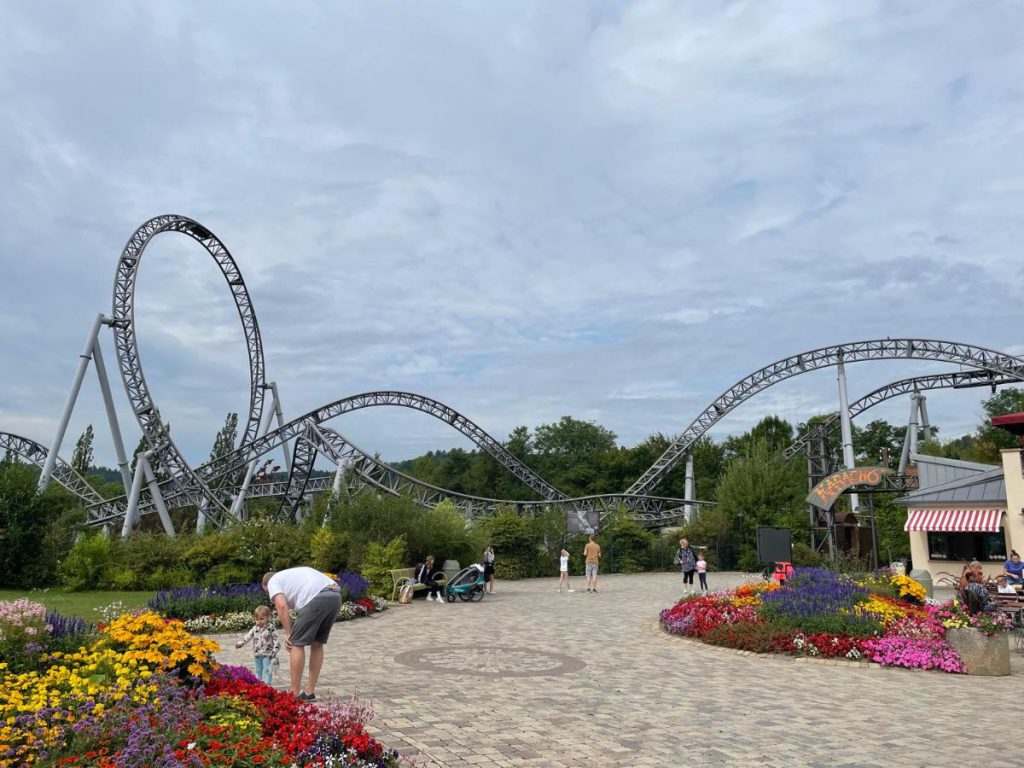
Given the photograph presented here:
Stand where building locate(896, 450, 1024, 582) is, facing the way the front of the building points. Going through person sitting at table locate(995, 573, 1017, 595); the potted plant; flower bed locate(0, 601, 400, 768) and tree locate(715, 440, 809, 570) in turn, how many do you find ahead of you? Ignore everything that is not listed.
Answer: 3

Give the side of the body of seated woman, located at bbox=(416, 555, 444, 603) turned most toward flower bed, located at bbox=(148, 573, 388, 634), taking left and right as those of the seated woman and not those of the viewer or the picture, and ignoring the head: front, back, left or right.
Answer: right

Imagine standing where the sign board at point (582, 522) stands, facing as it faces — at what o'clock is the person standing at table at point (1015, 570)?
The person standing at table is roughly at 11 o'clock from the sign board.

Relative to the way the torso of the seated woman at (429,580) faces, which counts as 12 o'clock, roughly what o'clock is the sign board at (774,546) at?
The sign board is roughly at 10 o'clock from the seated woman.

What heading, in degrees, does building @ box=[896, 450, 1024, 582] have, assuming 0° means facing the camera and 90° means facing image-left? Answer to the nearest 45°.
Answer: approximately 0°

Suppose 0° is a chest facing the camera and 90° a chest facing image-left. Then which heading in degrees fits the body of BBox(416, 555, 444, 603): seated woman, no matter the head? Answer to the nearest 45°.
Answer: approximately 315°
